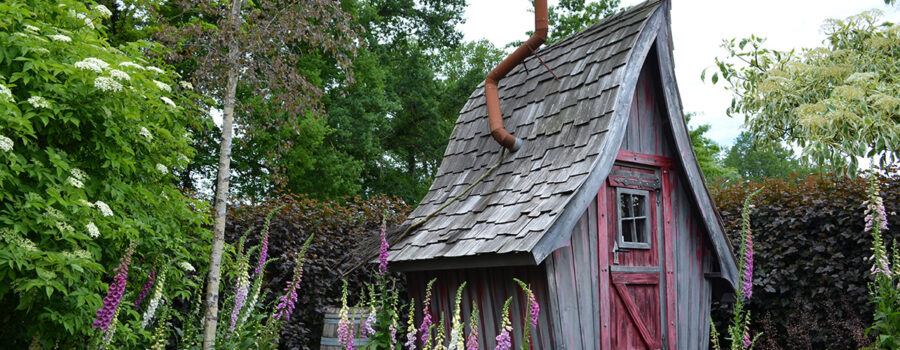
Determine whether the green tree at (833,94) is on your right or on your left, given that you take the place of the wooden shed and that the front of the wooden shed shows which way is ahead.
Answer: on your left

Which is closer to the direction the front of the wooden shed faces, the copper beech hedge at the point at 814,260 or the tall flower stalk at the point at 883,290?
the tall flower stalk

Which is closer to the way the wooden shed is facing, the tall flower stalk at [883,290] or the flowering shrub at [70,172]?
the tall flower stalk

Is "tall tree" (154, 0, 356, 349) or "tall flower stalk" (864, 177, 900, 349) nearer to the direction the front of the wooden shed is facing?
the tall flower stalk

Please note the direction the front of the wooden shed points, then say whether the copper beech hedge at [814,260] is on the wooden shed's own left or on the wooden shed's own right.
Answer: on the wooden shed's own left

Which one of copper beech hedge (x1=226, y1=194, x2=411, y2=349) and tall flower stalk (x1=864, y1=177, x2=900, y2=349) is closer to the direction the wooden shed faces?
the tall flower stalk

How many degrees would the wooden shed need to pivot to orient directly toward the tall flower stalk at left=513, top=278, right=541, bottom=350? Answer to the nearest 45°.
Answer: approximately 45° to its right

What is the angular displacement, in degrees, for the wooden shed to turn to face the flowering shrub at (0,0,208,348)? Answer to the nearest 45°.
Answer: approximately 90° to its right

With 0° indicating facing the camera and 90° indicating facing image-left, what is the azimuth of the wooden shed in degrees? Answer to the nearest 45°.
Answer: approximately 315°

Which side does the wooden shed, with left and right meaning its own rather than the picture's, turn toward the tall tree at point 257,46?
right
